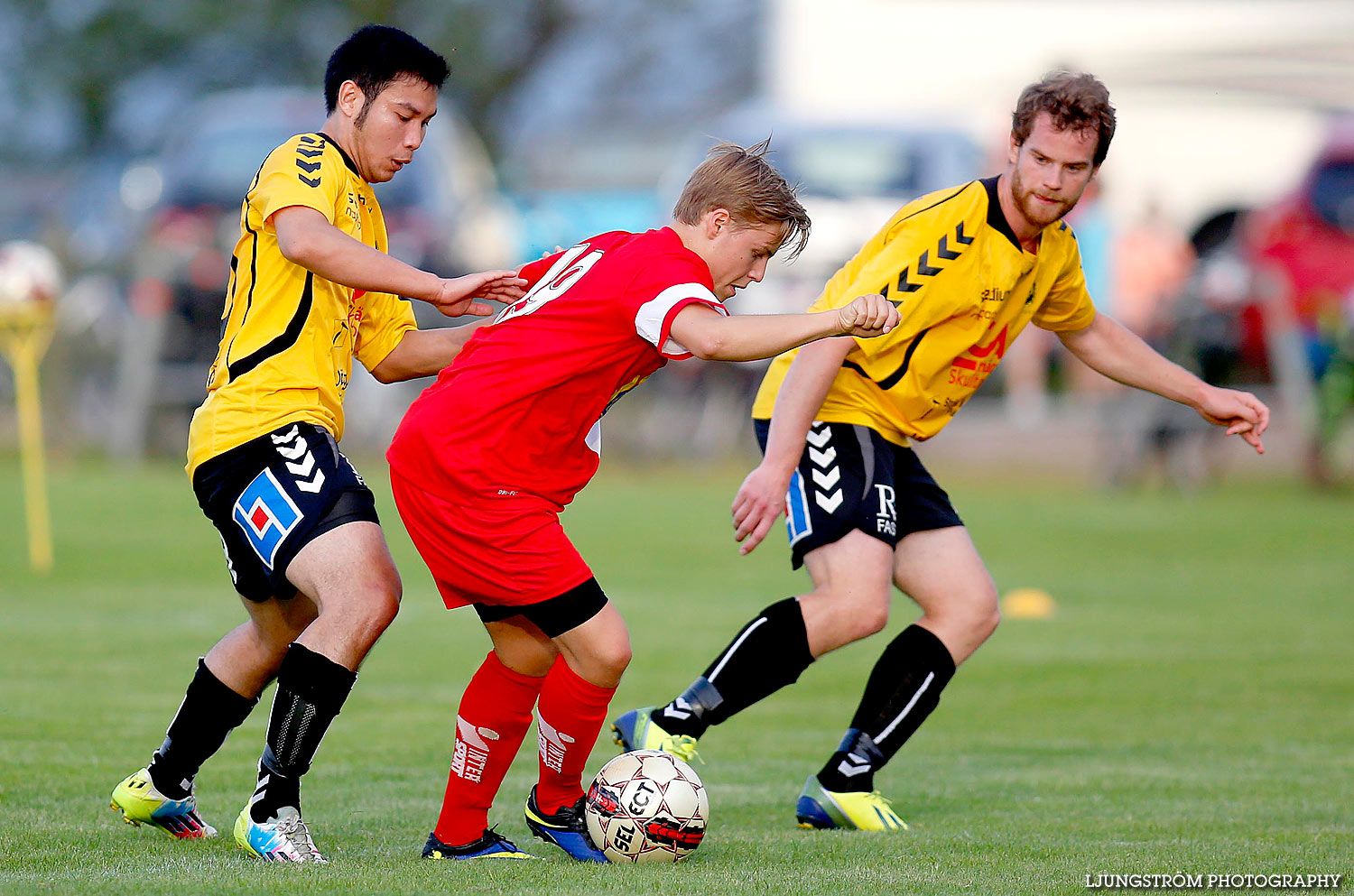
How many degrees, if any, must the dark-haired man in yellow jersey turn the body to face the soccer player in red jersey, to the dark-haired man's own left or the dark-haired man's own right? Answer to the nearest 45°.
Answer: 0° — they already face them

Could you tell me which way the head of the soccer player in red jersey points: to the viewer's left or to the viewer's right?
to the viewer's right

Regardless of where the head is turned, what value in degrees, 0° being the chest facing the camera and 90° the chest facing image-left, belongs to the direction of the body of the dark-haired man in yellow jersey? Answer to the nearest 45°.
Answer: approximately 270°

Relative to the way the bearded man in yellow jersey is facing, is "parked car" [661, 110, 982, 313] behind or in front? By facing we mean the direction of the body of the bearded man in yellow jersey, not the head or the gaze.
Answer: behind

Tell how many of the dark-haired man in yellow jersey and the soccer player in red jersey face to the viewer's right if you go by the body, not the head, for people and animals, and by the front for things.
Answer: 2

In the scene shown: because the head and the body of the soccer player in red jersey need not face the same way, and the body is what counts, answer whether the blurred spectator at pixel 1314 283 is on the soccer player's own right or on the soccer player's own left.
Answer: on the soccer player's own left

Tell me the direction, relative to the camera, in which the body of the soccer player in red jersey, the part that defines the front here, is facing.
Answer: to the viewer's right
